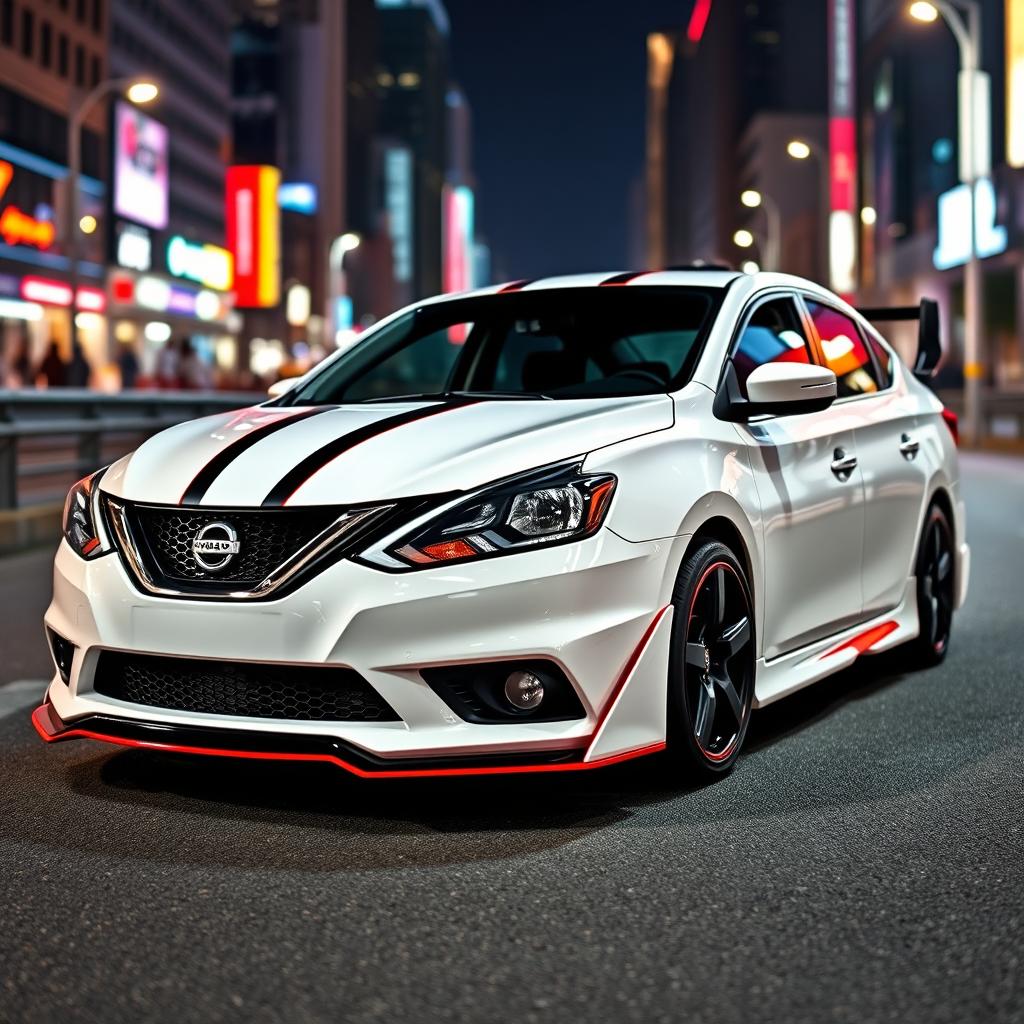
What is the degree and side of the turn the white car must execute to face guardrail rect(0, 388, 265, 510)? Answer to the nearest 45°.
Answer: approximately 135° to its right

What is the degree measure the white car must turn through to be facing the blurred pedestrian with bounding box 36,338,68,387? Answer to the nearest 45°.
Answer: approximately 135° to its right

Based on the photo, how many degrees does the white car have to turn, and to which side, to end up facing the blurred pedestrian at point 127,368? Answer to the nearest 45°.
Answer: approximately 135° to its right

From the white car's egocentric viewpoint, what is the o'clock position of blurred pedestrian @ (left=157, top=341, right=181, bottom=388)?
The blurred pedestrian is roughly at 4 o'clock from the white car.

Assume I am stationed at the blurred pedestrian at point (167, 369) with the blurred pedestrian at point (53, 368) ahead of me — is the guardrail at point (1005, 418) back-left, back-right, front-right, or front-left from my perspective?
back-left

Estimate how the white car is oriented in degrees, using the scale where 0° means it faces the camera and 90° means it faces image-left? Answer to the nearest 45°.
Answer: approximately 45°

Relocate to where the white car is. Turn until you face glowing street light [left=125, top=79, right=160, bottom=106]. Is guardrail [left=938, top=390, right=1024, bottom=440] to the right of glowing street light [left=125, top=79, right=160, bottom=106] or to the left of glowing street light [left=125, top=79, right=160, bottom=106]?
right

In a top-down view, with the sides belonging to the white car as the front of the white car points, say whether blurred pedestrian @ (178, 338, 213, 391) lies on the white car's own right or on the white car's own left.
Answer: on the white car's own right

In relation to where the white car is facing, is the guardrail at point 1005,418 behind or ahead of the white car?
behind

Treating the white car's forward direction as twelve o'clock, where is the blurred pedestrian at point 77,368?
The blurred pedestrian is roughly at 4 o'clock from the white car.

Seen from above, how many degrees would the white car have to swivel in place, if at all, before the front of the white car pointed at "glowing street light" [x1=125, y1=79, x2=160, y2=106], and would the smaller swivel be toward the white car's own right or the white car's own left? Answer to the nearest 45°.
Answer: approximately 135° to the white car's own right

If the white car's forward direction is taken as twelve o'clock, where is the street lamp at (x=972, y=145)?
The street lamp is roughly at 5 o'clock from the white car.
